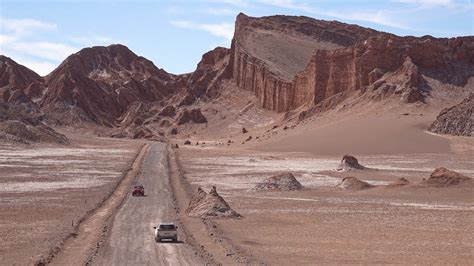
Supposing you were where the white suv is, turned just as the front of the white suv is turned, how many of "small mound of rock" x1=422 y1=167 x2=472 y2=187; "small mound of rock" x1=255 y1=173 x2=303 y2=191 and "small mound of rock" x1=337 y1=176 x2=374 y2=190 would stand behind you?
0

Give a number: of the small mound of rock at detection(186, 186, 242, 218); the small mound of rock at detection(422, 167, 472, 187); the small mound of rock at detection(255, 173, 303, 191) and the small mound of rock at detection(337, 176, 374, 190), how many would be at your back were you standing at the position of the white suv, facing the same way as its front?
0

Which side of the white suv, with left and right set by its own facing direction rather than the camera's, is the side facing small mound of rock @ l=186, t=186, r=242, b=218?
front

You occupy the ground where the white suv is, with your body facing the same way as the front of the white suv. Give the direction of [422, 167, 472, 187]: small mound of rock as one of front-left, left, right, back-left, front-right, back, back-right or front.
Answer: front-right

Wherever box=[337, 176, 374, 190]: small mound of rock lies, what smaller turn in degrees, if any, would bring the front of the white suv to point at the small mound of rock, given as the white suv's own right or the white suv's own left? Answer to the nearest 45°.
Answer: approximately 45° to the white suv's own right

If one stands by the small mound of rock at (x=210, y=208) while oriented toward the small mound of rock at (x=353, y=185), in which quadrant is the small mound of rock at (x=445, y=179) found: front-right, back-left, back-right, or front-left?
front-right

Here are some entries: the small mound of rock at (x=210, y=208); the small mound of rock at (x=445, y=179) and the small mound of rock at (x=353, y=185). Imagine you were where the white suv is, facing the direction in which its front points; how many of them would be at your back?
0

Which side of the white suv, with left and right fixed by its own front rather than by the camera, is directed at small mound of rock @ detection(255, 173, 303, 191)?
front

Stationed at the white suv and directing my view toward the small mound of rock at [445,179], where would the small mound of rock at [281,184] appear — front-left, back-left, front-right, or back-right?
front-left

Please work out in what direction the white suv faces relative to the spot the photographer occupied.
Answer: facing away from the viewer
